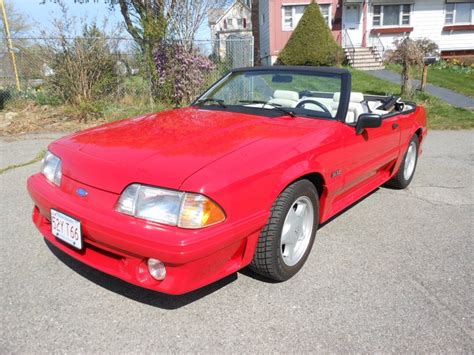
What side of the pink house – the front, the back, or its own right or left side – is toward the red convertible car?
front

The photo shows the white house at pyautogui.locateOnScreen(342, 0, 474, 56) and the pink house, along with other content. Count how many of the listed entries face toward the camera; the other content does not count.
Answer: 2

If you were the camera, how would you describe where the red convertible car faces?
facing the viewer and to the left of the viewer

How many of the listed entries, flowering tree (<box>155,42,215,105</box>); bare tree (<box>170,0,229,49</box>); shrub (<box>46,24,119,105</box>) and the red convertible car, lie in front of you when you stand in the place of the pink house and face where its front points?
4

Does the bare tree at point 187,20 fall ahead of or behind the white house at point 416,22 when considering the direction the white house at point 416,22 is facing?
ahead

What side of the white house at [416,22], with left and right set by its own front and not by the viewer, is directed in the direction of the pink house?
right

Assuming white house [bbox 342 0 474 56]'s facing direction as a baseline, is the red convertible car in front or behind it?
in front

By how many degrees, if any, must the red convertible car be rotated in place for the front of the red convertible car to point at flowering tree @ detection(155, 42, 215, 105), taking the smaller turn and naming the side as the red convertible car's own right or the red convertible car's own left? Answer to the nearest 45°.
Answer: approximately 135° to the red convertible car's own right

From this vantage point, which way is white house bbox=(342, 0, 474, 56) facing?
toward the camera

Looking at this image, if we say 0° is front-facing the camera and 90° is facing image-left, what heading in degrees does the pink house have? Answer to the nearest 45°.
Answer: approximately 0°
